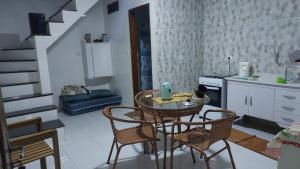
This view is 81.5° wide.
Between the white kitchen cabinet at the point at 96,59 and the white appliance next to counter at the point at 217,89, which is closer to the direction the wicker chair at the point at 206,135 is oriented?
the white kitchen cabinet

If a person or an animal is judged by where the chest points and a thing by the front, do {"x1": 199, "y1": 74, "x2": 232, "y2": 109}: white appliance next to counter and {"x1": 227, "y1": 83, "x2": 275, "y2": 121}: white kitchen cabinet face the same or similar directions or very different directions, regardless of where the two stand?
same or similar directions

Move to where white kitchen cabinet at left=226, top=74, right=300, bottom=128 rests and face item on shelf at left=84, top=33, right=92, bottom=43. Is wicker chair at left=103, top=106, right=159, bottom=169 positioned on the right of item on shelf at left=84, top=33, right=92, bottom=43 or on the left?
left

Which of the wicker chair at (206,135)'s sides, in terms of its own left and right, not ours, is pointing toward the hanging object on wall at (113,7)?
front

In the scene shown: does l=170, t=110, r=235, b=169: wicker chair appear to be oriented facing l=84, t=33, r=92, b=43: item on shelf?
yes

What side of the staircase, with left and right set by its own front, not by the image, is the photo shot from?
front

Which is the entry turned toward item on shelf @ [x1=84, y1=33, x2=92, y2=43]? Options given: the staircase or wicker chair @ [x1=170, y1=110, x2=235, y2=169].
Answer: the wicker chair

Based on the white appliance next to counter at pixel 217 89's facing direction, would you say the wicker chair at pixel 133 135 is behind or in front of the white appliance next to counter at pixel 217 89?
in front

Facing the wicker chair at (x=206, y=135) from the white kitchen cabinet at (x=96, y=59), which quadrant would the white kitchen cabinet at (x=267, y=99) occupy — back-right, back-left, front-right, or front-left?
front-left

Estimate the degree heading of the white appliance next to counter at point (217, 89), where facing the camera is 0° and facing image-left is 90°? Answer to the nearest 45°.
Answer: approximately 45°

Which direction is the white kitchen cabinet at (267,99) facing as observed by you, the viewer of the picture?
facing the viewer and to the left of the viewer

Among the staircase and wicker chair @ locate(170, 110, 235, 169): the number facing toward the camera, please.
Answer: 1

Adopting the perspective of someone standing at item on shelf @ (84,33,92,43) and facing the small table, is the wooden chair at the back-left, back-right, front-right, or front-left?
front-right

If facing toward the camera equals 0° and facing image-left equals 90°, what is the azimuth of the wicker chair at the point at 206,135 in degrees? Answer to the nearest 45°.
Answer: approximately 135°

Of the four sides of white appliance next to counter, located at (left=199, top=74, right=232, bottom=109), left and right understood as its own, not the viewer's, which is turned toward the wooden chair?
front

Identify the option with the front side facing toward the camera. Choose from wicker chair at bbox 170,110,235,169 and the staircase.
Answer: the staircase
